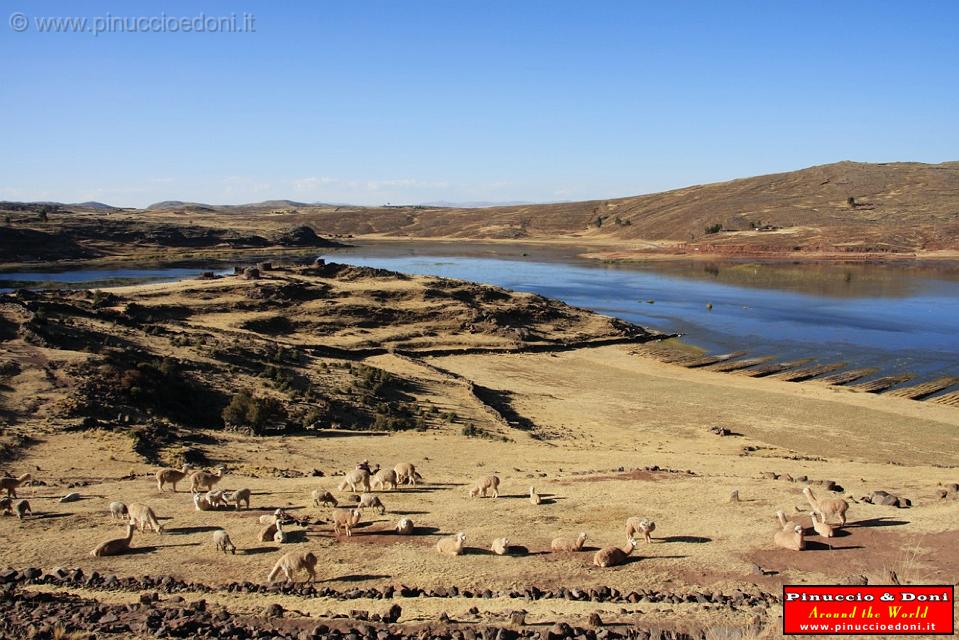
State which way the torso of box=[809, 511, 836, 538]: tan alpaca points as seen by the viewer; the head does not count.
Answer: to the viewer's left

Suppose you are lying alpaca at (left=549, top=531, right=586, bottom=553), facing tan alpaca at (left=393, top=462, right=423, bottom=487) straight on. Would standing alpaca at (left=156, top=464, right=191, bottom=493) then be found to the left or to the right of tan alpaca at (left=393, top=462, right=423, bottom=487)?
left

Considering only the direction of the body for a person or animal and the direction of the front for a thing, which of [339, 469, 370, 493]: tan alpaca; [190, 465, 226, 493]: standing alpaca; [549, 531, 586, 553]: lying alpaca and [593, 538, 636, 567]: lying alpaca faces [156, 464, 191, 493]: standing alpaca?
the tan alpaca

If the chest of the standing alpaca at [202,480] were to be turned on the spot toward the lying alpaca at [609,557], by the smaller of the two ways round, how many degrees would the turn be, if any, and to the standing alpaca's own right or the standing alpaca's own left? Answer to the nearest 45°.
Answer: approximately 45° to the standing alpaca's own right

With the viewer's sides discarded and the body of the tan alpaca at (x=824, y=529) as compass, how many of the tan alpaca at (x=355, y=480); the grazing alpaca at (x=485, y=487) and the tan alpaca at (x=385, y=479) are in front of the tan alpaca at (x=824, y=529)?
3

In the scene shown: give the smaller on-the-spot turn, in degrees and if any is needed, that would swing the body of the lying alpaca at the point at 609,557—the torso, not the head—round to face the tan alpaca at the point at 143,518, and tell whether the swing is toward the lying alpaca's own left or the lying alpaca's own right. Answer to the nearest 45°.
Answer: approximately 180°

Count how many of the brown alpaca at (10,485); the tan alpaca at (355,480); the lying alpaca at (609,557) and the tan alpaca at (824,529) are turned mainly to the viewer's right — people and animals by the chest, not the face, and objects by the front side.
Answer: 2

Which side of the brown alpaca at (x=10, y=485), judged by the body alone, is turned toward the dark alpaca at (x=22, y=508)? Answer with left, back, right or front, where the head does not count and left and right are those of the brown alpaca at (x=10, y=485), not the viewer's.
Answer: right

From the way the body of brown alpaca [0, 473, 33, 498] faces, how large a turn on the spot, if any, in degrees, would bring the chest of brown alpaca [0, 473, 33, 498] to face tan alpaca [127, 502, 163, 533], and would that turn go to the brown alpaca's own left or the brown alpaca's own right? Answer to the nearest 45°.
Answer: approximately 45° to the brown alpaca's own right

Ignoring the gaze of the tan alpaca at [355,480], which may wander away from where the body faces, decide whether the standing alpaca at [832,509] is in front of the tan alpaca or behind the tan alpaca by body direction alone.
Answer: behind

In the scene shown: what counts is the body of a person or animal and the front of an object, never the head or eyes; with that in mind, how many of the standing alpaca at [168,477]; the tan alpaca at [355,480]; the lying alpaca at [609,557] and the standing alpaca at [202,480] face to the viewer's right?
3

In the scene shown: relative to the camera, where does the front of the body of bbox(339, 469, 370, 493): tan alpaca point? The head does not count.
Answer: to the viewer's left

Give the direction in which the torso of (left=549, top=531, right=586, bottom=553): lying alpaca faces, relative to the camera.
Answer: to the viewer's right
